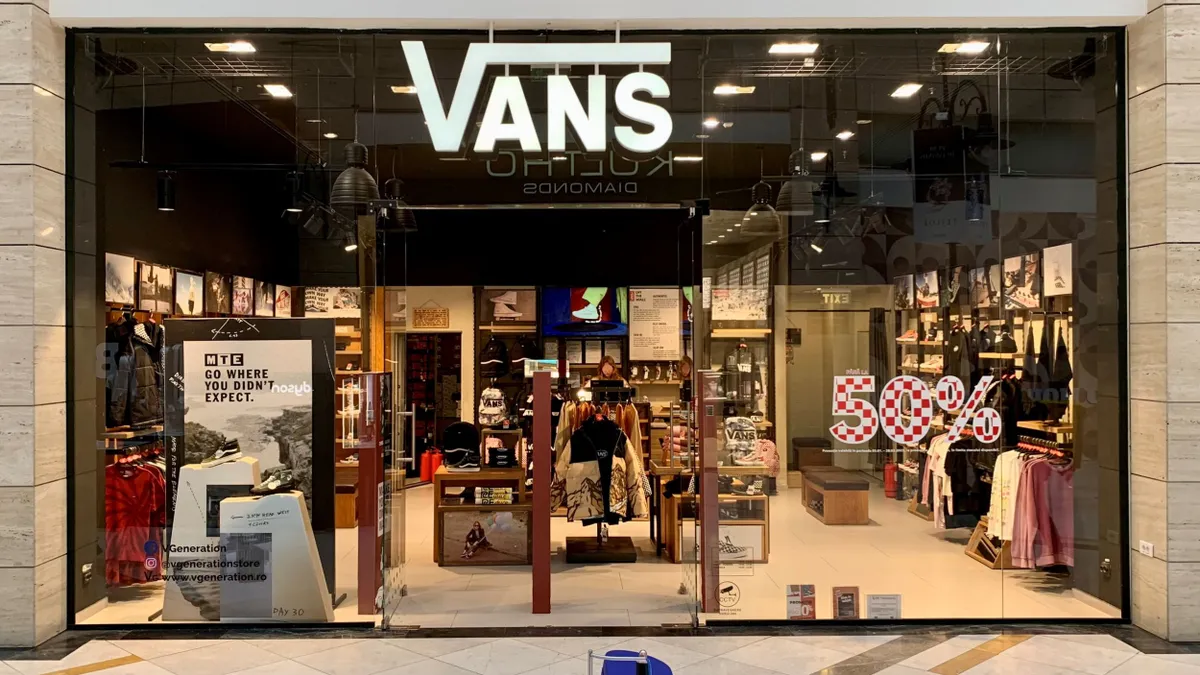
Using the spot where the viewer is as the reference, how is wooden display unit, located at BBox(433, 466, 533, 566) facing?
facing the viewer

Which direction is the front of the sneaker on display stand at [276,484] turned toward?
to the viewer's left

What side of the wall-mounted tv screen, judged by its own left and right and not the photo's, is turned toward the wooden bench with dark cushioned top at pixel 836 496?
front

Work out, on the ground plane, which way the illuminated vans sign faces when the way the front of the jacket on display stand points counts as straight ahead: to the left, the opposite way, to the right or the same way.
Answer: the same way

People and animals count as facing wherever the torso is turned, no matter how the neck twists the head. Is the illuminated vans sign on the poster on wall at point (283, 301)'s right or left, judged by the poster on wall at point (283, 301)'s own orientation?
on its left

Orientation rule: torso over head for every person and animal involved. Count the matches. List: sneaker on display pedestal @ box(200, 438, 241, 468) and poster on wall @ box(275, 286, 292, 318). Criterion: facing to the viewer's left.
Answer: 1

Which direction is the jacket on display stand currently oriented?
toward the camera

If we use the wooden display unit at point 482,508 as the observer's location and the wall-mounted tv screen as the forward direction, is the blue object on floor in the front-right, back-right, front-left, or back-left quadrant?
back-right

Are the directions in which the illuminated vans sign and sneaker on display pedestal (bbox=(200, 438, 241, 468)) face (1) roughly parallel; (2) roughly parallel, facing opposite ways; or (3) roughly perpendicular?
roughly perpendicular

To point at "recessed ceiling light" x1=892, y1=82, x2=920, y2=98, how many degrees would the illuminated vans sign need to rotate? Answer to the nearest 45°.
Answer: approximately 90° to its left

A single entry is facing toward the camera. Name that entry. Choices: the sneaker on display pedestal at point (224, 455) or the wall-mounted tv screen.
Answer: the wall-mounted tv screen

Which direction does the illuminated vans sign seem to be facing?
toward the camera

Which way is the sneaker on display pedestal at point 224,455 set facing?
to the viewer's left
